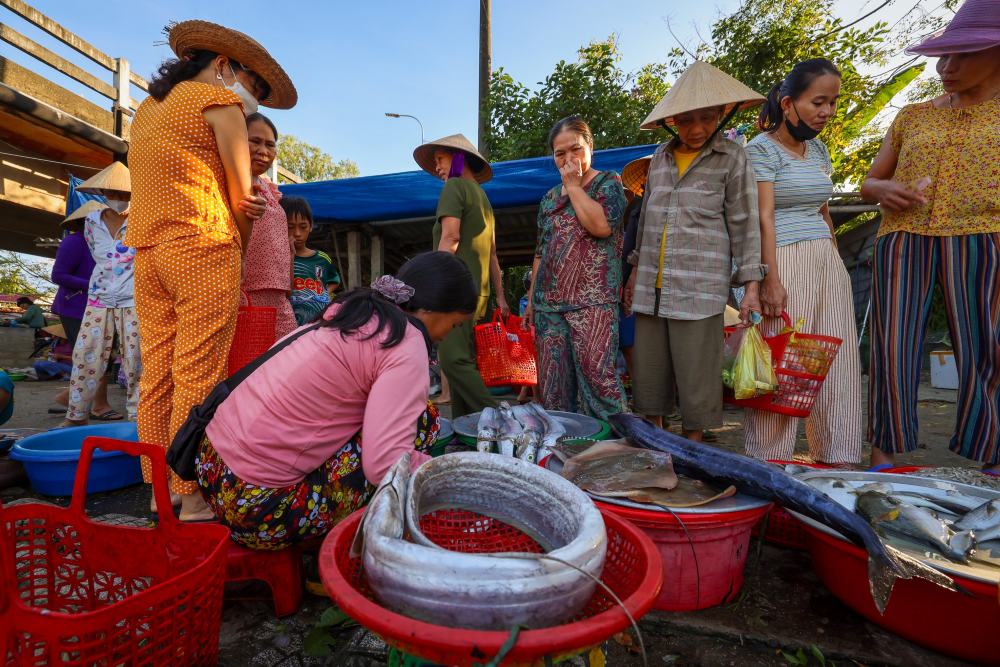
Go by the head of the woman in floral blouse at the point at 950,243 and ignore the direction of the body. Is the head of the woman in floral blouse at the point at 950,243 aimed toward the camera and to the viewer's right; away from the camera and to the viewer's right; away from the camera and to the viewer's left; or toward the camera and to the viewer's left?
toward the camera and to the viewer's left

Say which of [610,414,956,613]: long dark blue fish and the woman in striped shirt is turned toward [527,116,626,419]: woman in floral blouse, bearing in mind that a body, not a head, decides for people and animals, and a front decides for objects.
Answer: the long dark blue fish

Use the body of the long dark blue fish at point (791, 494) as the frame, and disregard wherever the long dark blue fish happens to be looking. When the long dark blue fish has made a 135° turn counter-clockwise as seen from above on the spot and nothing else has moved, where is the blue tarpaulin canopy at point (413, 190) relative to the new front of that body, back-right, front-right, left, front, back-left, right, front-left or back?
back-right

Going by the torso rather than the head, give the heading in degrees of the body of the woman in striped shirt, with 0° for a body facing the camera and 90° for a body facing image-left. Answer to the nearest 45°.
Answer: approximately 315°

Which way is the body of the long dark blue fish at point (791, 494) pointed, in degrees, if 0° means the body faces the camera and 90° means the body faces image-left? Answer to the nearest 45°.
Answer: approximately 135°

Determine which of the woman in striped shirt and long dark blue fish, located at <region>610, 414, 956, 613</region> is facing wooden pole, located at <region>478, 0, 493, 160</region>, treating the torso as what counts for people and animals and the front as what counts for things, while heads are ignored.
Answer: the long dark blue fish

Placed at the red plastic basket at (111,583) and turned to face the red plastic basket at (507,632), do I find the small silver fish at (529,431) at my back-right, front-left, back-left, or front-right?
front-left

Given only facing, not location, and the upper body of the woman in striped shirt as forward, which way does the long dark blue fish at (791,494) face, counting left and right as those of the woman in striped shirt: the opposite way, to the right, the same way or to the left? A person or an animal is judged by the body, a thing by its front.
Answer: the opposite way

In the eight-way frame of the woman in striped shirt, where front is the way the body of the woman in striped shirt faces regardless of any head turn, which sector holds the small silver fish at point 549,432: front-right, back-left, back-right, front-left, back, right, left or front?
right

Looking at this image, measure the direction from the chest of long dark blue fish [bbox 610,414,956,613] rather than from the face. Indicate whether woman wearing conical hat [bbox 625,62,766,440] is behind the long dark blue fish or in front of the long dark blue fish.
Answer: in front

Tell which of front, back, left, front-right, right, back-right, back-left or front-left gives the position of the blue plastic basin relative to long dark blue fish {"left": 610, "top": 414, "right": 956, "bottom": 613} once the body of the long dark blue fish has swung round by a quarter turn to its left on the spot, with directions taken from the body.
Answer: front-right

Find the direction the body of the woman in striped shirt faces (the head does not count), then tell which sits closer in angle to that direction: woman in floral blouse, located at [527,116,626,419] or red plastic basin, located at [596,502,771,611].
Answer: the red plastic basin

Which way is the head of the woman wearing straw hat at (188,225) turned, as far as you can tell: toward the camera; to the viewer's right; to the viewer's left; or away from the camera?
to the viewer's right

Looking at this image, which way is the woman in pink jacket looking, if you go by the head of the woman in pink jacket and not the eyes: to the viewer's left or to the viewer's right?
to the viewer's right

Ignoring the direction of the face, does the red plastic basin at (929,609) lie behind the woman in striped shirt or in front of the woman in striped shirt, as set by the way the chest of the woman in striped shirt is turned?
in front

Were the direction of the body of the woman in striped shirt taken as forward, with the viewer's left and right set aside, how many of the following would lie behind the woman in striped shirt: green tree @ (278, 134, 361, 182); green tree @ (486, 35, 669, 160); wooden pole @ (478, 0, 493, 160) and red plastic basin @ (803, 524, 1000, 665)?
3

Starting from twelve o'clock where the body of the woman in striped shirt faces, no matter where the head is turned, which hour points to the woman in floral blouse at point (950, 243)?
The woman in floral blouse is roughly at 10 o'clock from the woman in striped shirt.

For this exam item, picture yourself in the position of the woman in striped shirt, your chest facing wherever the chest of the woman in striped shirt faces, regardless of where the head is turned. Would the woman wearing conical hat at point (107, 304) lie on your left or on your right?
on your right

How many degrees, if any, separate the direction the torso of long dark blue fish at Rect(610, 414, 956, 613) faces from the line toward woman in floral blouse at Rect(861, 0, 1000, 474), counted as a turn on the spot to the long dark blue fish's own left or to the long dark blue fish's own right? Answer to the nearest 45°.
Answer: approximately 90° to the long dark blue fish's own right
